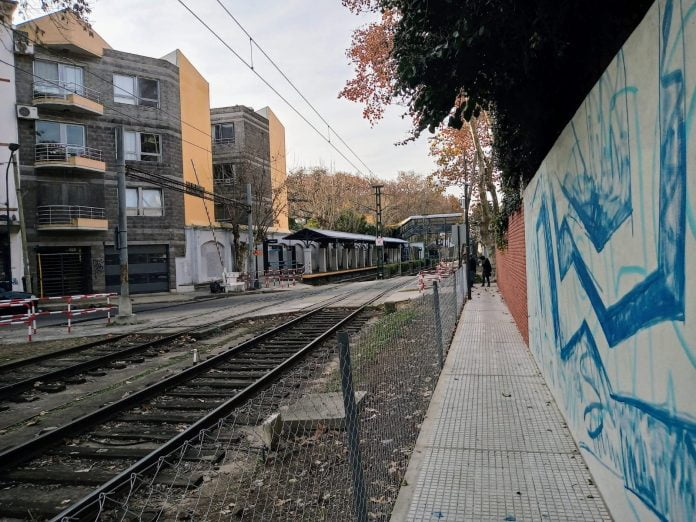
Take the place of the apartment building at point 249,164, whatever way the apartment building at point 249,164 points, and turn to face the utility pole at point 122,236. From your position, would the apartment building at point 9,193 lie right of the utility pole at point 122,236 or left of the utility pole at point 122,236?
right

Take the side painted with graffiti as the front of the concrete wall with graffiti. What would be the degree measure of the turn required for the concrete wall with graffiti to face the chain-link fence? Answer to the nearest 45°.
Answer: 0° — it already faces it

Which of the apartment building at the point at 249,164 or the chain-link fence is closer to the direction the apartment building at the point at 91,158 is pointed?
the chain-link fence

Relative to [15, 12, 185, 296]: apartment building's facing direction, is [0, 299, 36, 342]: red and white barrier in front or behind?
in front

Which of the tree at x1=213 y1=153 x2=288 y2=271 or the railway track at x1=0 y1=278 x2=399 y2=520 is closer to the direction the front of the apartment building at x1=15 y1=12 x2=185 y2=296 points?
the railway track

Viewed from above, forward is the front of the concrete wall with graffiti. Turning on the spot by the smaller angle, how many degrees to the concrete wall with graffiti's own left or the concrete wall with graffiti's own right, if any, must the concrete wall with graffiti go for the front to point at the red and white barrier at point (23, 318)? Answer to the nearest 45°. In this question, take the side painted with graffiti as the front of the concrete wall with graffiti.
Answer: approximately 45° to the concrete wall with graffiti's own right

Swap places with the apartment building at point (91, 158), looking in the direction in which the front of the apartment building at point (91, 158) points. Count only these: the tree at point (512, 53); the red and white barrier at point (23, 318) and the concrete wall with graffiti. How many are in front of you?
3

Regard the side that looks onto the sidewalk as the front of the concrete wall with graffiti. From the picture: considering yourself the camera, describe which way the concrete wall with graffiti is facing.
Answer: facing to the left of the viewer

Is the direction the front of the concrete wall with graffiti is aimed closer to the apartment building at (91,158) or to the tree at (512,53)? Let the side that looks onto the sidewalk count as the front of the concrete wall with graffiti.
the apartment building

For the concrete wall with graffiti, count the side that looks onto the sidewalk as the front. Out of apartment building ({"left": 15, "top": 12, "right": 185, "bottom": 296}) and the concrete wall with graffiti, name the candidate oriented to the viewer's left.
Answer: the concrete wall with graffiti

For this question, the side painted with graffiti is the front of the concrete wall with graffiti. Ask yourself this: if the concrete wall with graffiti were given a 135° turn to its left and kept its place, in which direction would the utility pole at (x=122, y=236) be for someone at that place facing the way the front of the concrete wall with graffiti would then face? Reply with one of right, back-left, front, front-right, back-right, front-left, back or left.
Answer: back

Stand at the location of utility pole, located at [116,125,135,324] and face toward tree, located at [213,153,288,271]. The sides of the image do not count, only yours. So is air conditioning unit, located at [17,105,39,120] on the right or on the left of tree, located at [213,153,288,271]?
left

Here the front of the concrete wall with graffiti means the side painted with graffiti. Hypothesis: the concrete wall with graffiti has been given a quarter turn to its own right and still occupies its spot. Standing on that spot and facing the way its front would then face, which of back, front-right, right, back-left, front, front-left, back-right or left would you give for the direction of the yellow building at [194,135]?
front-left

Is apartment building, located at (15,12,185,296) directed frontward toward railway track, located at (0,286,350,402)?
yes
